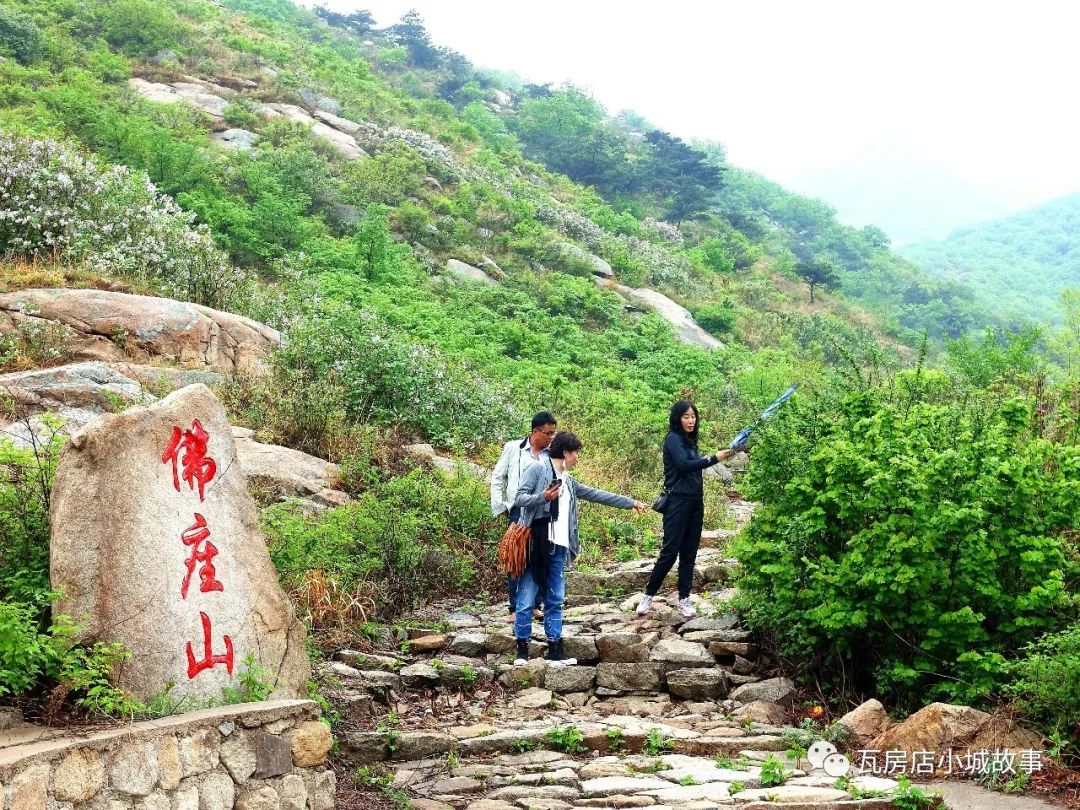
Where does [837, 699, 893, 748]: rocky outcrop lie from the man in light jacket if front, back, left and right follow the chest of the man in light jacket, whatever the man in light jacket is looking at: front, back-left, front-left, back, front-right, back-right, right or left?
front

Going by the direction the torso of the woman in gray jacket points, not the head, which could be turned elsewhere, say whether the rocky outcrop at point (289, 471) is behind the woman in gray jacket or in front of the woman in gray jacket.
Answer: behind

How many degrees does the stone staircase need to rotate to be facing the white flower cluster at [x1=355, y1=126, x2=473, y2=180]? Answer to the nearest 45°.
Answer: approximately 180°

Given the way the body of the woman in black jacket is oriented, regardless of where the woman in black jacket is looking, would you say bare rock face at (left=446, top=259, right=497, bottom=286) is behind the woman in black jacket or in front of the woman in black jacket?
behind

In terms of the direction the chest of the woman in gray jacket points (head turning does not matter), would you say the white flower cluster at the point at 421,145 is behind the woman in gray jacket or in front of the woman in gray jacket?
behind

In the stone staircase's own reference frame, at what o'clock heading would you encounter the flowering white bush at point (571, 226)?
The flowering white bush is roughly at 6 o'clock from the stone staircase.

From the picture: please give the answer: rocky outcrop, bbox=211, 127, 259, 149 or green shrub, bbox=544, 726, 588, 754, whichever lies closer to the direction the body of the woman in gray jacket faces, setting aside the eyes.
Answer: the green shrub

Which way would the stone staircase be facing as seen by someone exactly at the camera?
facing the viewer

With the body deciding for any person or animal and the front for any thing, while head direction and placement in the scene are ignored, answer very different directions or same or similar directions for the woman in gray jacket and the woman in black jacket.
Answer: same or similar directions

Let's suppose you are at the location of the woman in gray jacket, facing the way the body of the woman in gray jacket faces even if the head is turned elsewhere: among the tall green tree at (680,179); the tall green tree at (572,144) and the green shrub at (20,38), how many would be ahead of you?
0

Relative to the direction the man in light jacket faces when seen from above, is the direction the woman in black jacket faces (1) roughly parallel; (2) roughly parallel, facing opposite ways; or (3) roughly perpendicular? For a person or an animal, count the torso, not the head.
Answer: roughly parallel

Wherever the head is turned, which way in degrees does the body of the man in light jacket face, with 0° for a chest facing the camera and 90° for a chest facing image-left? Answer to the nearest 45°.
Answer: approximately 315°

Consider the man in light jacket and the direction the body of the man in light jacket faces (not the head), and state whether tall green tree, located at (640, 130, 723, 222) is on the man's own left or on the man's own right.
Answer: on the man's own left
